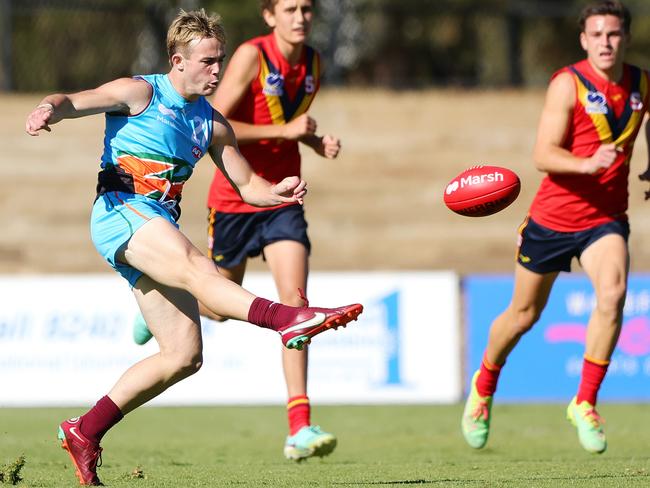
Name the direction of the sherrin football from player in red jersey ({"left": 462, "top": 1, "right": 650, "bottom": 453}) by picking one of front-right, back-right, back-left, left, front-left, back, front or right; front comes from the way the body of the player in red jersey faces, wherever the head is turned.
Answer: right

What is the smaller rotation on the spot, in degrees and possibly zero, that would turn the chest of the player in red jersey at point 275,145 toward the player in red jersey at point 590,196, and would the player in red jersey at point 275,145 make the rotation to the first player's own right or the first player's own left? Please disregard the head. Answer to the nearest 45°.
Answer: approximately 45° to the first player's own left

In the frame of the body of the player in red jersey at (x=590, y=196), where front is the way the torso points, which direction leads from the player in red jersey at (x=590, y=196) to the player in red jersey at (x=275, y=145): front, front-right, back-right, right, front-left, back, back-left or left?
back-right

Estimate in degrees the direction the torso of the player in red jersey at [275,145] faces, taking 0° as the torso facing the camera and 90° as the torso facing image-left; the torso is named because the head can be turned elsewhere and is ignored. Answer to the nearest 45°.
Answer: approximately 315°

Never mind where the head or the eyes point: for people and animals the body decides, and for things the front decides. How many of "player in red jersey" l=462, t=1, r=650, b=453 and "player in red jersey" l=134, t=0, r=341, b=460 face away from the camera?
0
